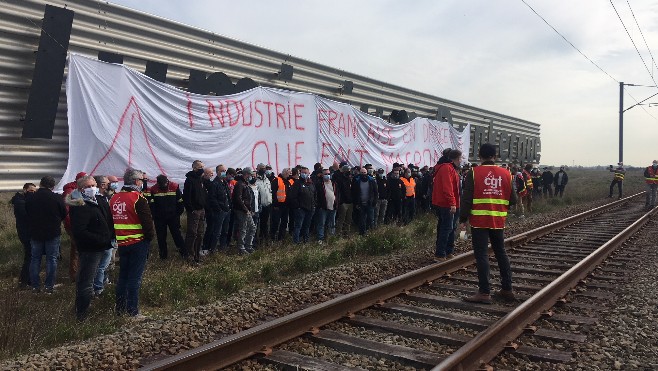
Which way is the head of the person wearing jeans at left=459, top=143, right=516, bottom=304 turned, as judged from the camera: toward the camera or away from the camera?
away from the camera

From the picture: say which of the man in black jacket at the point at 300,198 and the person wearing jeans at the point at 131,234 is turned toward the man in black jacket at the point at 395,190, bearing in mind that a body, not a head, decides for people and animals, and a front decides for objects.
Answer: the person wearing jeans

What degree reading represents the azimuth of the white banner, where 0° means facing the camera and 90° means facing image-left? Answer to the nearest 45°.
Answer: approximately 315°

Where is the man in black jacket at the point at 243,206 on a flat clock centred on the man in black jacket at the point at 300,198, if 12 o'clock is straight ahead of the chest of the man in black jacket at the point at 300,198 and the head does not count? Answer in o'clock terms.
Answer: the man in black jacket at the point at 243,206 is roughly at 3 o'clock from the man in black jacket at the point at 300,198.

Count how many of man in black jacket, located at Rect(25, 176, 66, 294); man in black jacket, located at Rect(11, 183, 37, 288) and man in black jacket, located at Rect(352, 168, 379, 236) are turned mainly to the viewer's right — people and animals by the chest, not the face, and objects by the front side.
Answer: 1

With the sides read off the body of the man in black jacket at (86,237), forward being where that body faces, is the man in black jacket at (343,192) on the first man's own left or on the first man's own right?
on the first man's own left

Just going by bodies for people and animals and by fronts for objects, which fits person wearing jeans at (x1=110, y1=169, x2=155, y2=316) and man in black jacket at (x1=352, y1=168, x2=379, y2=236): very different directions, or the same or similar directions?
very different directions

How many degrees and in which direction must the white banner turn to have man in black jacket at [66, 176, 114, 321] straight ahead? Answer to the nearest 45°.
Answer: approximately 45° to its right

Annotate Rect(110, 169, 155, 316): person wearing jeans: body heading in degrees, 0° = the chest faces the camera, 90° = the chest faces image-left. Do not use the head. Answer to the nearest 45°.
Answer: approximately 225°

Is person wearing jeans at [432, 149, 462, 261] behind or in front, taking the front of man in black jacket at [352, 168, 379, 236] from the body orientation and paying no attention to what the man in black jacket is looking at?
in front

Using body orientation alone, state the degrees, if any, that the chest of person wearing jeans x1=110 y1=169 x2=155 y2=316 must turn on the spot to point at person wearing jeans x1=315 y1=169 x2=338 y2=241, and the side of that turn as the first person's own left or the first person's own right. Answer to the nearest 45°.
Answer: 0° — they already face them
